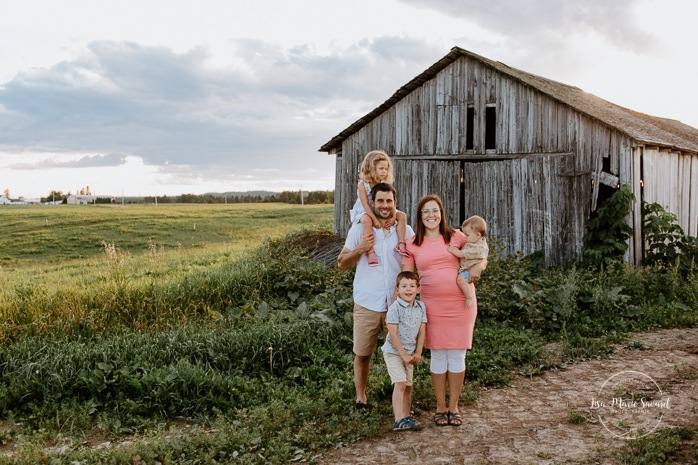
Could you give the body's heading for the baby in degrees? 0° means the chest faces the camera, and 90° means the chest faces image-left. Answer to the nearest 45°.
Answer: approximately 90°

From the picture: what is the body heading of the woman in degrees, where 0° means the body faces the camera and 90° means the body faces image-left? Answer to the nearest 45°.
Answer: approximately 0°

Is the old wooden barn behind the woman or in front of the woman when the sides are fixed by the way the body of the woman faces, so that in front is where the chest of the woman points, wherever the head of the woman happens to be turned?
behind

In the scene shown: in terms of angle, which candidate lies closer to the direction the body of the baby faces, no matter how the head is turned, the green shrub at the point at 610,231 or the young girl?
the young girl
